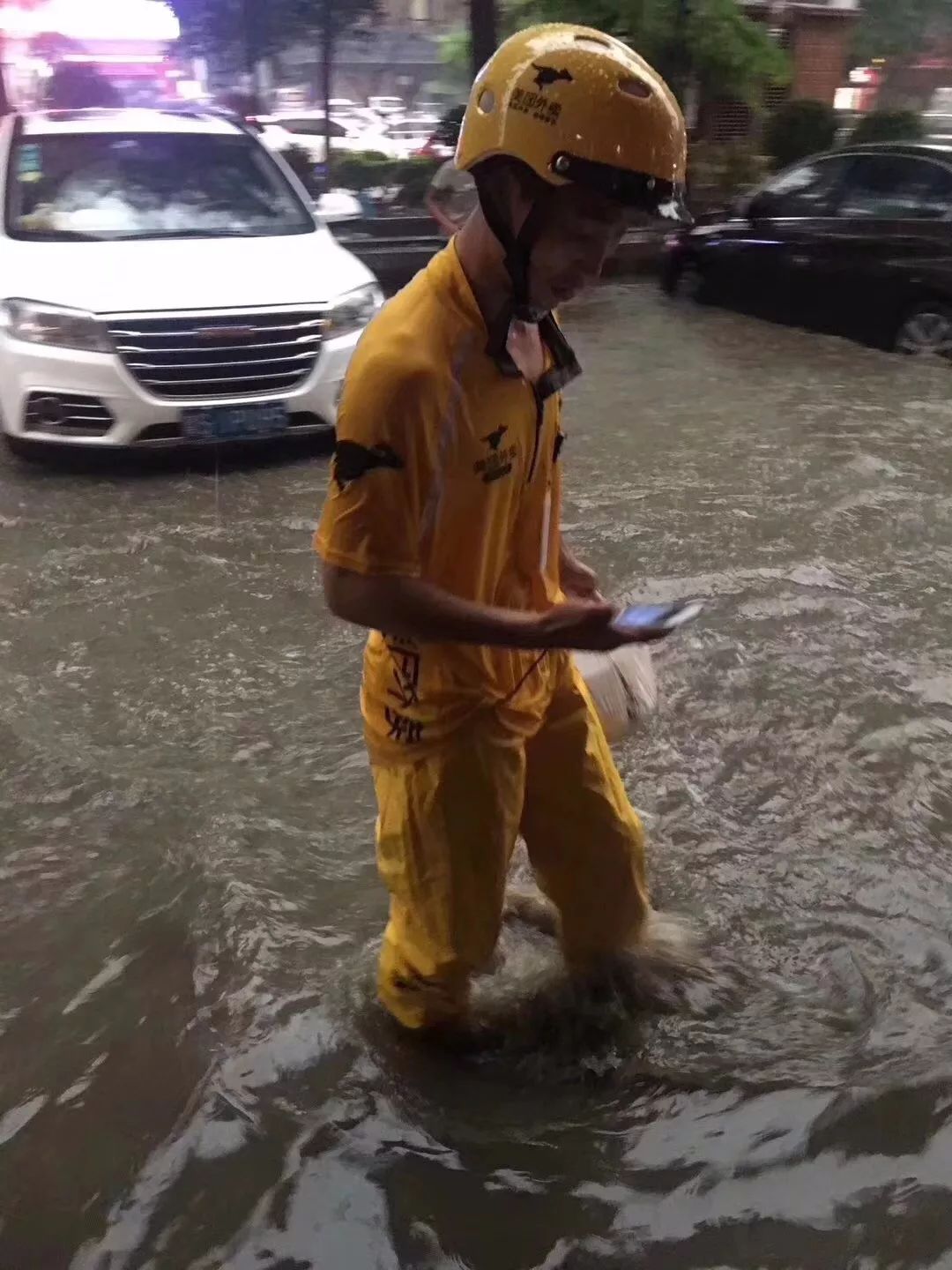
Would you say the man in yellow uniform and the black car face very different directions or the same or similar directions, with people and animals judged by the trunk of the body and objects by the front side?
very different directions

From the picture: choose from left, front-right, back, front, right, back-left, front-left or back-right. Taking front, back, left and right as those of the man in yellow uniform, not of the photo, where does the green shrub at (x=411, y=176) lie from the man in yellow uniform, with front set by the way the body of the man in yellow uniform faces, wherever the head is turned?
back-left

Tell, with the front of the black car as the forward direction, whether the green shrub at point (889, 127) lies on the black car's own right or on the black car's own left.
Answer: on the black car's own right

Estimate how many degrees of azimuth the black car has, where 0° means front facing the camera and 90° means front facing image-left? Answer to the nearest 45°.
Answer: approximately 135°

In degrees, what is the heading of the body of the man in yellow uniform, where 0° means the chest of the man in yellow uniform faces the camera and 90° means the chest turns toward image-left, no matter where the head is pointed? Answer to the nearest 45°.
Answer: approximately 315°

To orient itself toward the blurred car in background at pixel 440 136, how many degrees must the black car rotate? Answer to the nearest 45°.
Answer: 0° — it already faces it

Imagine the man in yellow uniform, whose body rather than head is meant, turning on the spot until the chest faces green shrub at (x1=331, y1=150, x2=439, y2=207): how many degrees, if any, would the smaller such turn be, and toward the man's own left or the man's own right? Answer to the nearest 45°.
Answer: approximately 135° to the man's own left
